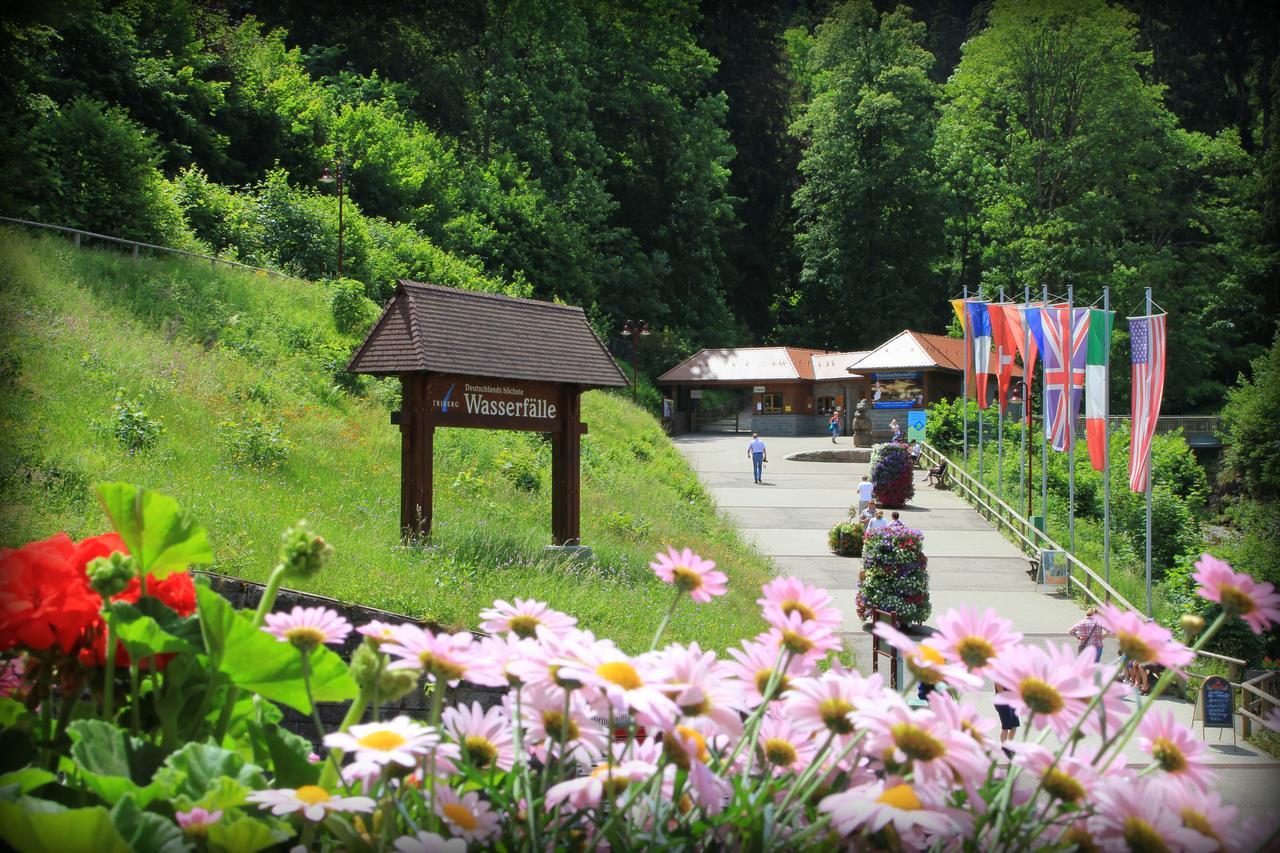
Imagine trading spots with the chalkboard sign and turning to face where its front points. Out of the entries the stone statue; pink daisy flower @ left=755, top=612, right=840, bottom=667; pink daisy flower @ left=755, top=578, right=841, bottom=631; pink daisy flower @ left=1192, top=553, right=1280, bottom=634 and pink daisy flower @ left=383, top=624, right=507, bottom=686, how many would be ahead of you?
4

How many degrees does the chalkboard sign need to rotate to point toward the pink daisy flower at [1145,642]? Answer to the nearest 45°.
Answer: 0° — it already faces it

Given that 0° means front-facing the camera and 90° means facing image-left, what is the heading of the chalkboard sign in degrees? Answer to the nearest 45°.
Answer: approximately 0°

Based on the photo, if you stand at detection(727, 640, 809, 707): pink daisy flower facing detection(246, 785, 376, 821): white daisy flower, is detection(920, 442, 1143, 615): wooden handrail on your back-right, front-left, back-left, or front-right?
back-right

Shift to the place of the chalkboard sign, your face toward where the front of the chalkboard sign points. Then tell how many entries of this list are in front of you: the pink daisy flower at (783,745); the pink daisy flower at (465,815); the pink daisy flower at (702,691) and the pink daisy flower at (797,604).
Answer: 4

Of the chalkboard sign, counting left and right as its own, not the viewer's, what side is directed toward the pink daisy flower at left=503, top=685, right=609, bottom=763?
front

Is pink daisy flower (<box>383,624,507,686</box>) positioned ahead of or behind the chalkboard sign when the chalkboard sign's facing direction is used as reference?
ahead

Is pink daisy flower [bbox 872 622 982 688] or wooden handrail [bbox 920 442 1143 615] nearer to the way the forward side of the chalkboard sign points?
the pink daisy flower

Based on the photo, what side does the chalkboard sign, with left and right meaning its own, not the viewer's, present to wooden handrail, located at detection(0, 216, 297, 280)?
right

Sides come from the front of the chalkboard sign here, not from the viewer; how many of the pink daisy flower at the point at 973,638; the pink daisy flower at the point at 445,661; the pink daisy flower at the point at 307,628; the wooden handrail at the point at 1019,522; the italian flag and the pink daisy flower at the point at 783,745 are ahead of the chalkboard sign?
4

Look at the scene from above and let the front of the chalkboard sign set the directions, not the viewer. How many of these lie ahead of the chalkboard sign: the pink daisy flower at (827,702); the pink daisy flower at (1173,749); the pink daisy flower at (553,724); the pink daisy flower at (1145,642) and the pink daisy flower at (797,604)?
5

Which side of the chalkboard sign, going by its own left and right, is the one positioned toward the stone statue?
back

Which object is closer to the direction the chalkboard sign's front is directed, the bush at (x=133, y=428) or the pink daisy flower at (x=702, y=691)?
the pink daisy flower

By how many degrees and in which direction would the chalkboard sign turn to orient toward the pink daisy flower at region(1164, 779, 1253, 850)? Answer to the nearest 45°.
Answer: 0° — it already faces it

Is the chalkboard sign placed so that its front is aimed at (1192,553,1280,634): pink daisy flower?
yes

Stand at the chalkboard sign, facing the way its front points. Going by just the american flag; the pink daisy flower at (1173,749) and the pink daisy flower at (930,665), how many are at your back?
1

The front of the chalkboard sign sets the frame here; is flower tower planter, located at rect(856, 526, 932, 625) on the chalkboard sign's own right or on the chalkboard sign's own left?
on the chalkboard sign's own right

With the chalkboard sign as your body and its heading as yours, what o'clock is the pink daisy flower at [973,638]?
The pink daisy flower is roughly at 12 o'clock from the chalkboard sign.

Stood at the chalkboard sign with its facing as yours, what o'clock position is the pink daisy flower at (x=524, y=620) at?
The pink daisy flower is roughly at 12 o'clock from the chalkboard sign.

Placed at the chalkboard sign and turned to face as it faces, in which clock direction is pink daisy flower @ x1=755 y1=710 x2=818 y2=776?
The pink daisy flower is roughly at 12 o'clock from the chalkboard sign.

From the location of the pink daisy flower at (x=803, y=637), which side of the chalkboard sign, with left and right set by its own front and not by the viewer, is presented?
front
